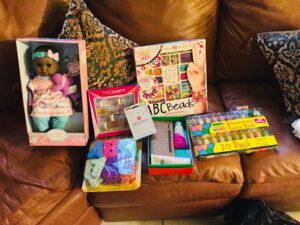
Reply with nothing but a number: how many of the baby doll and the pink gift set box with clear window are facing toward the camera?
2

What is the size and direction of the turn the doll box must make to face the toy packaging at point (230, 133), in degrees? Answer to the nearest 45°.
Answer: approximately 90° to its left

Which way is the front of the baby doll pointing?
toward the camera

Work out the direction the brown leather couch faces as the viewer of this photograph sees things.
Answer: facing the viewer

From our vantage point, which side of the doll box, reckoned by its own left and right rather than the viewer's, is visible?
front

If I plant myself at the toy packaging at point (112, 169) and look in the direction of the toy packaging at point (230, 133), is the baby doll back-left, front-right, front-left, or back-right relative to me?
back-left

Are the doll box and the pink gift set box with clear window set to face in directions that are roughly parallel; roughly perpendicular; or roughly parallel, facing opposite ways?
roughly parallel

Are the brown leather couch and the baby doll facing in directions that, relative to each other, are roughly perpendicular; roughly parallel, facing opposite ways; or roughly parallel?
roughly parallel
